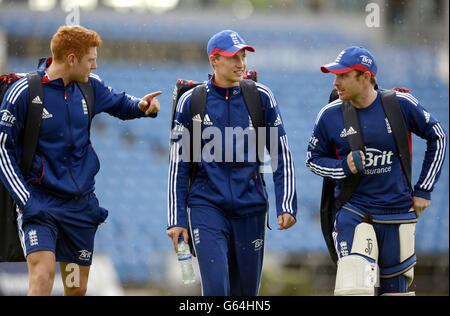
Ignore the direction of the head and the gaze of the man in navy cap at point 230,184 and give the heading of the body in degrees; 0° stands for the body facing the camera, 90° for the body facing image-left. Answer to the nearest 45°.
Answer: approximately 0°

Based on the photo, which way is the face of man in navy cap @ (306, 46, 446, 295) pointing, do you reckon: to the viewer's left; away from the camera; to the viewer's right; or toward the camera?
to the viewer's left
